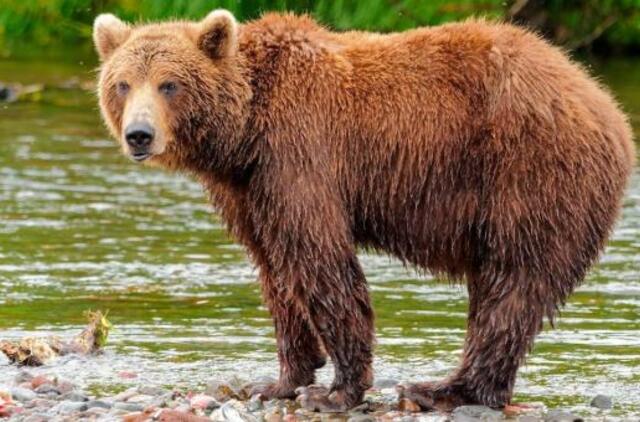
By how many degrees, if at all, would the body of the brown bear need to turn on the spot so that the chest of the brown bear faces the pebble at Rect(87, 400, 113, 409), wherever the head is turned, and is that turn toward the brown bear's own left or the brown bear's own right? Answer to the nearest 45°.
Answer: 0° — it already faces it

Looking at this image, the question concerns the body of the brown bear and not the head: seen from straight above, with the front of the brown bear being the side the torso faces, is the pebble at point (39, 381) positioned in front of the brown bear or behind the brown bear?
in front

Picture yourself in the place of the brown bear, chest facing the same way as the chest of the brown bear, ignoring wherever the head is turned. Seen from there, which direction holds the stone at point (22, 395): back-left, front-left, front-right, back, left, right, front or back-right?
front

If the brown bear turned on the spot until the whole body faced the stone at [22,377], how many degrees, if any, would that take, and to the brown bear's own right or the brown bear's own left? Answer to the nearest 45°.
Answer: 0° — it already faces it

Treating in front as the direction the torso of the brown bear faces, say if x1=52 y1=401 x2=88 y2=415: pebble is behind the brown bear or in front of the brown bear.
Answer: in front

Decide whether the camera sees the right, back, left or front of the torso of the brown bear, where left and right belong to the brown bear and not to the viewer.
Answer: left

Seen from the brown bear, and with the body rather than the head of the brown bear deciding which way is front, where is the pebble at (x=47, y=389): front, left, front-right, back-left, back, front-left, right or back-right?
front
